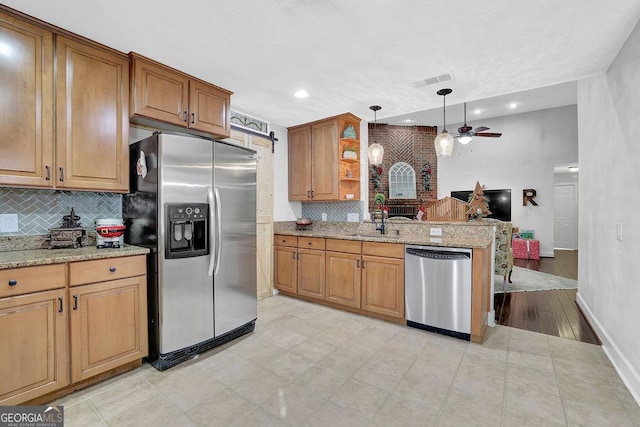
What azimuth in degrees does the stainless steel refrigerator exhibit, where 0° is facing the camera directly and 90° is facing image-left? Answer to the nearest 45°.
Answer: approximately 315°

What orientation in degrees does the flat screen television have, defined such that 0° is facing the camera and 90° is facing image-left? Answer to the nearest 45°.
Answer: approximately 0°

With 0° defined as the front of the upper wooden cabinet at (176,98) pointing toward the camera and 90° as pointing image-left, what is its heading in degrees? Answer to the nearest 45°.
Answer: approximately 315°

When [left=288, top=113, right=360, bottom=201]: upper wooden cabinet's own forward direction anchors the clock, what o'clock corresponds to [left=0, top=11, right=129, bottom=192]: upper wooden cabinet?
[left=0, top=11, right=129, bottom=192]: upper wooden cabinet is roughly at 12 o'clock from [left=288, top=113, right=360, bottom=201]: upper wooden cabinet.

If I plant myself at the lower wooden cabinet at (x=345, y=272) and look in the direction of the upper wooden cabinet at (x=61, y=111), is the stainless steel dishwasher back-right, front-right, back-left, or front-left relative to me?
back-left

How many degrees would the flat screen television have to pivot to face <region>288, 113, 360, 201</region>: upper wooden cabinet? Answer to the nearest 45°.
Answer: approximately 45° to its right
